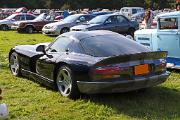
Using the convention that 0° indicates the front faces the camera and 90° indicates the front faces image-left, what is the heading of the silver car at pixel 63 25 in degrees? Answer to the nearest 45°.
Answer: approximately 45°

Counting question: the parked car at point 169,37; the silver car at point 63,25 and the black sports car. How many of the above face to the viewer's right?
0

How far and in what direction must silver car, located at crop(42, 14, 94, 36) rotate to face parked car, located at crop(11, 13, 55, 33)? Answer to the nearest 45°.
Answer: approximately 90° to its right

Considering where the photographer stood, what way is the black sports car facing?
facing away from the viewer and to the left of the viewer

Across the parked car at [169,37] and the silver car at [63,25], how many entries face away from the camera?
0

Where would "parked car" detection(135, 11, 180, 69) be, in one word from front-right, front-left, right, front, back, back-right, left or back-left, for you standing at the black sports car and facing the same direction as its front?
right

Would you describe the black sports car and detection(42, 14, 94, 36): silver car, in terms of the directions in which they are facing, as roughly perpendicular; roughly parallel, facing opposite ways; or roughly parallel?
roughly perpendicular

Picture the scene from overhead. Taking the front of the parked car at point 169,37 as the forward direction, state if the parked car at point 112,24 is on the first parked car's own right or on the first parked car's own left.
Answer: on the first parked car's own right

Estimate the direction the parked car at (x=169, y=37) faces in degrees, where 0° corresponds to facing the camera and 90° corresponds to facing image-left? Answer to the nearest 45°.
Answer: approximately 90°

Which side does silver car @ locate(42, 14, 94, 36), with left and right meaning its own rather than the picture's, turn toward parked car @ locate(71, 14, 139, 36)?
left

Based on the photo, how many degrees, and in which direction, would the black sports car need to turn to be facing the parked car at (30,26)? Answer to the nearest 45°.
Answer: approximately 45° to its right
